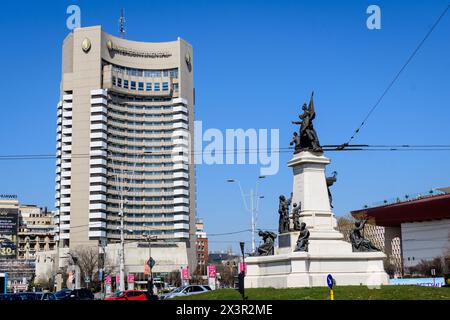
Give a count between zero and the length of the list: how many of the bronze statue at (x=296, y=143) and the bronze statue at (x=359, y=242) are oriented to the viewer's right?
1

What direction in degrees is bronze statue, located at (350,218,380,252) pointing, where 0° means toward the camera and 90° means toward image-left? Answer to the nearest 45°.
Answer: approximately 270°

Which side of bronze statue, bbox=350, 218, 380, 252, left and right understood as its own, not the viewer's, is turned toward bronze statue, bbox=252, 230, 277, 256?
back

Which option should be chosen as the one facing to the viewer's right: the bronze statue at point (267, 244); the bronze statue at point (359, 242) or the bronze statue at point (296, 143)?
the bronze statue at point (359, 242)

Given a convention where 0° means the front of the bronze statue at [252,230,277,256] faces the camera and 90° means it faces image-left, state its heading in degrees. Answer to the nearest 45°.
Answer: approximately 90°

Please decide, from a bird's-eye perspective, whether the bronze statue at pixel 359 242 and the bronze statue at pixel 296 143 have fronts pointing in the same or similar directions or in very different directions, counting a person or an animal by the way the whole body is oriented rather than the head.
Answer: very different directions

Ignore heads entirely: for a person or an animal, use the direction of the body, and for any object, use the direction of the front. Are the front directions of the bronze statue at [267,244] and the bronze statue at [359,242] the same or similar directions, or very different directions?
very different directions

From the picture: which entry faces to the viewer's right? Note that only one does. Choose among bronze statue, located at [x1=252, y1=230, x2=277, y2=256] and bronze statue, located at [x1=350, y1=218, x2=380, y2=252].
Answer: bronze statue, located at [x1=350, y1=218, x2=380, y2=252]

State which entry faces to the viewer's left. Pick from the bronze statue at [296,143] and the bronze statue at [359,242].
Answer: the bronze statue at [296,143]
